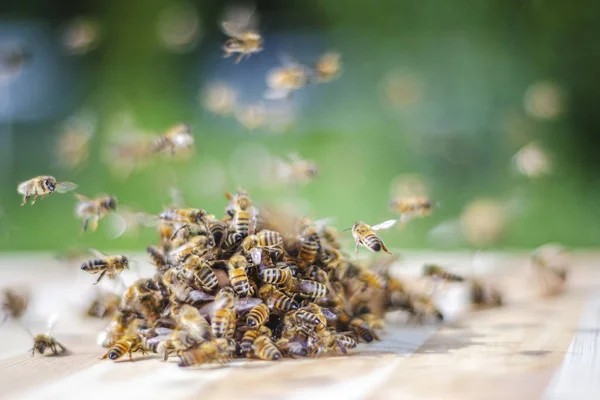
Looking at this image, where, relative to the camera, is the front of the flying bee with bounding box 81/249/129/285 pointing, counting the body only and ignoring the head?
to the viewer's right

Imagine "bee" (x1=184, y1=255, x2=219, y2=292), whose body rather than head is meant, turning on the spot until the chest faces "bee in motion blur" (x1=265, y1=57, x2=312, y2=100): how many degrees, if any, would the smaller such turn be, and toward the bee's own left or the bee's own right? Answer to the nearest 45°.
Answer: approximately 45° to the bee's own right

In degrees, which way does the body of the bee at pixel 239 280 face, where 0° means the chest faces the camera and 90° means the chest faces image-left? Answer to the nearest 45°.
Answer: approximately 180°

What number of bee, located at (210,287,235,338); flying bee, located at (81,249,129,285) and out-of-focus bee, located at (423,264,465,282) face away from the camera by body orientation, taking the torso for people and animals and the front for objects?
1

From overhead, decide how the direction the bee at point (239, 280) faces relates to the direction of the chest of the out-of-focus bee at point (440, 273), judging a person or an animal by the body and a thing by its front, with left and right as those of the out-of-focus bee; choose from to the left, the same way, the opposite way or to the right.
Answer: to the right
